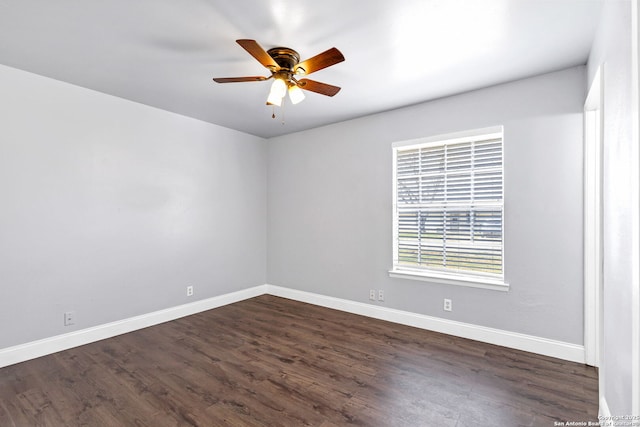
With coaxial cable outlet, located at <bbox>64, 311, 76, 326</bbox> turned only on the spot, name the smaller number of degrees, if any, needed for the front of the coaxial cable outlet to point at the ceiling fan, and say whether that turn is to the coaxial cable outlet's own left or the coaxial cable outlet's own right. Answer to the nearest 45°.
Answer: approximately 45° to the coaxial cable outlet's own left

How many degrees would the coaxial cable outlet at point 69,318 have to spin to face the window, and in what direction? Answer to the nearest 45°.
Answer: approximately 45° to its left

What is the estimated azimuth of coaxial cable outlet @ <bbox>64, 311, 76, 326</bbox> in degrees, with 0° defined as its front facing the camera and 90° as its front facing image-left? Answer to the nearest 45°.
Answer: approximately 0°

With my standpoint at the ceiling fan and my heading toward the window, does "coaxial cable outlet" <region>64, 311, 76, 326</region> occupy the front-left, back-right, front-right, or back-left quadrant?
back-left
